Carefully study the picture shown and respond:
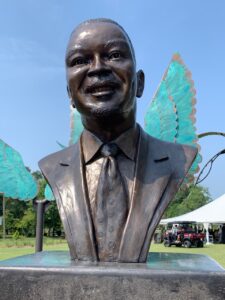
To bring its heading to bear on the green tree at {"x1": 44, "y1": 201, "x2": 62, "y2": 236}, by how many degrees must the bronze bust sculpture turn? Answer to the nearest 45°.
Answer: approximately 180°

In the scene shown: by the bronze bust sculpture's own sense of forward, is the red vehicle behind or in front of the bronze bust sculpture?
behind

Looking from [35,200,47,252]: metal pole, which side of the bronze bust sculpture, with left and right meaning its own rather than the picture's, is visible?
back

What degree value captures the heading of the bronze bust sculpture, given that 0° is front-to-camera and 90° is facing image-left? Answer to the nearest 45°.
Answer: approximately 0°
